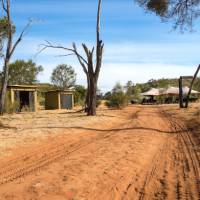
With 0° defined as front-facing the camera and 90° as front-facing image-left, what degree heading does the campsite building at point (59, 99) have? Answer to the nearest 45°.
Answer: approximately 315°

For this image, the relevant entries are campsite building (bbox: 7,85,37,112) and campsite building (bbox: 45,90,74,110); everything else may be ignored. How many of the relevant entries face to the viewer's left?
0

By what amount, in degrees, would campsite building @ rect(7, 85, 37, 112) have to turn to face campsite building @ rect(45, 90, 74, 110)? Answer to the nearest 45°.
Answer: approximately 135° to its left

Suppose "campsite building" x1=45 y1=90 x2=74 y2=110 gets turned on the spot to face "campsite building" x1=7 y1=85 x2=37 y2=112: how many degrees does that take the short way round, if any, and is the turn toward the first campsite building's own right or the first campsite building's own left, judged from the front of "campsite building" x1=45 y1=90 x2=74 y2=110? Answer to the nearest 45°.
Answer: approximately 90° to the first campsite building's own right

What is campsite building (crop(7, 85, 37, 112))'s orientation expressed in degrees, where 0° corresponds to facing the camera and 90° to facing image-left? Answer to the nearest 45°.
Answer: approximately 0°
